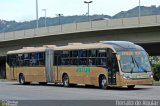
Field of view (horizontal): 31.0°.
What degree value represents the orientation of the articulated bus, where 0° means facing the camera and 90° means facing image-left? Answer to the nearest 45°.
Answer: approximately 315°

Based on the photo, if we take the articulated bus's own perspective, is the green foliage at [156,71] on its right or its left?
on its left
